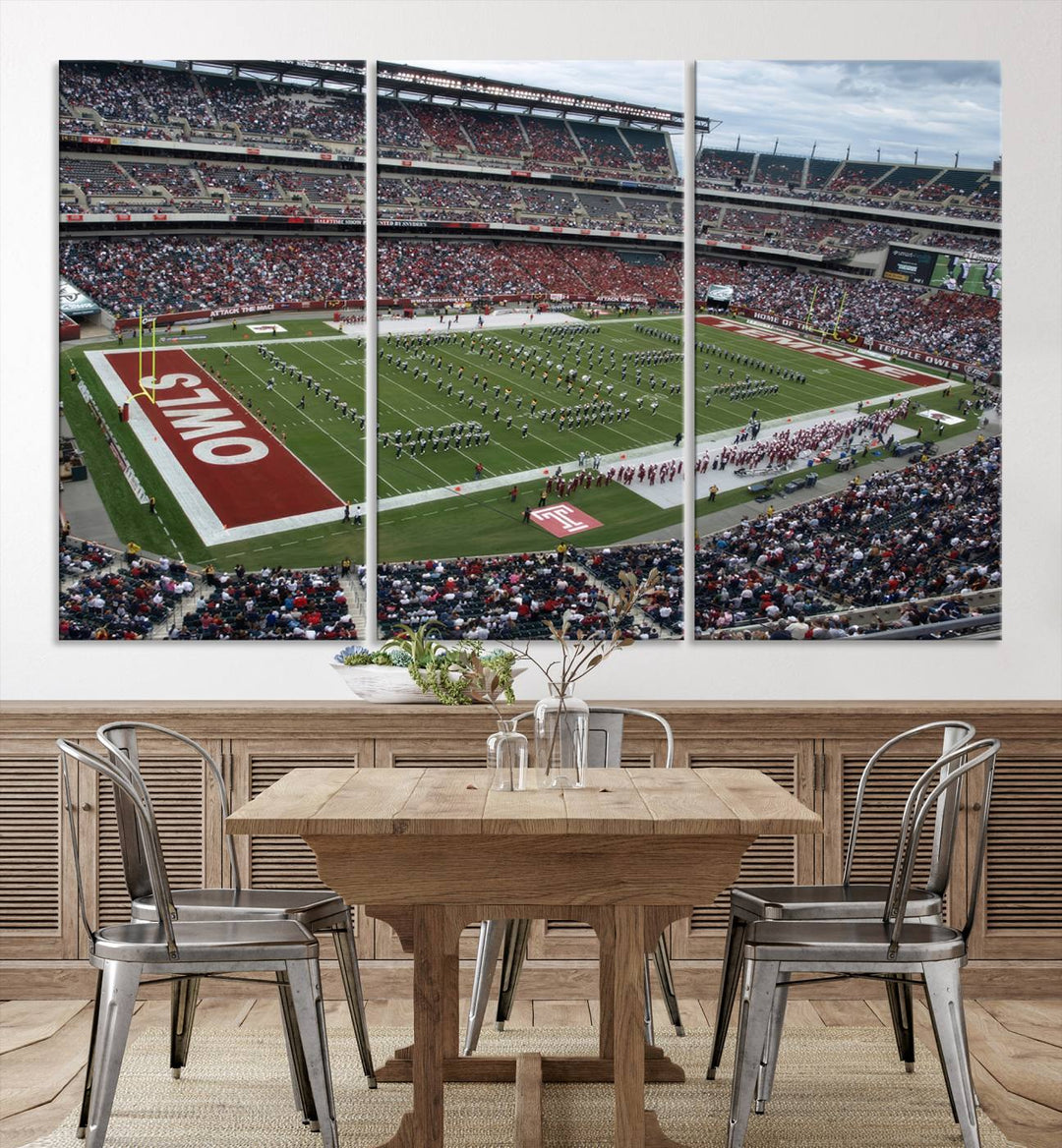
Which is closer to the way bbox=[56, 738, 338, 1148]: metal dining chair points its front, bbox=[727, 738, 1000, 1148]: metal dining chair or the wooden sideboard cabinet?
the metal dining chair

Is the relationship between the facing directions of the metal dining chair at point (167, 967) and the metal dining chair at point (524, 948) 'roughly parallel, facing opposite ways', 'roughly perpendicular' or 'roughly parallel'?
roughly perpendicular

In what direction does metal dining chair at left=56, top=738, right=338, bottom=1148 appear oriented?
to the viewer's right

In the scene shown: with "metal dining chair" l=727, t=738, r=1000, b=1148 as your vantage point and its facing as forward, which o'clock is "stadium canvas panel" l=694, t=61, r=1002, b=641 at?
The stadium canvas panel is roughly at 3 o'clock from the metal dining chair.

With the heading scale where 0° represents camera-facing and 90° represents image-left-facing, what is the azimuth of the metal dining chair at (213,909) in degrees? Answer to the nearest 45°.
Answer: approximately 270°

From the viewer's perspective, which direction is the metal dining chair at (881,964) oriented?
to the viewer's left

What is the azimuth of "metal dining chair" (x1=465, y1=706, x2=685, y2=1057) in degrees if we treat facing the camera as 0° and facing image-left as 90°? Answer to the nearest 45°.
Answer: approximately 0°

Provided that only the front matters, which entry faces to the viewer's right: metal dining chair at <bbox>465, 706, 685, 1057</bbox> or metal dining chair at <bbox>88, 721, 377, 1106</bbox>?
metal dining chair at <bbox>88, 721, 377, 1106</bbox>

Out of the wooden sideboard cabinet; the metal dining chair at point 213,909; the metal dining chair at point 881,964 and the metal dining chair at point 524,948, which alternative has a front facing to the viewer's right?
the metal dining chair at point 213,909

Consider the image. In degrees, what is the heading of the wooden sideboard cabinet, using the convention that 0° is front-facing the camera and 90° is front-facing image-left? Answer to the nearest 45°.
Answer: approximately 0°

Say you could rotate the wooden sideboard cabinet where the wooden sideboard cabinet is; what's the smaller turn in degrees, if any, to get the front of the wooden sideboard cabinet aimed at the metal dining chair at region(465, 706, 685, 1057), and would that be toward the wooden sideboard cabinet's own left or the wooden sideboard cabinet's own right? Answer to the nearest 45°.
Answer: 0° — it already faces it
